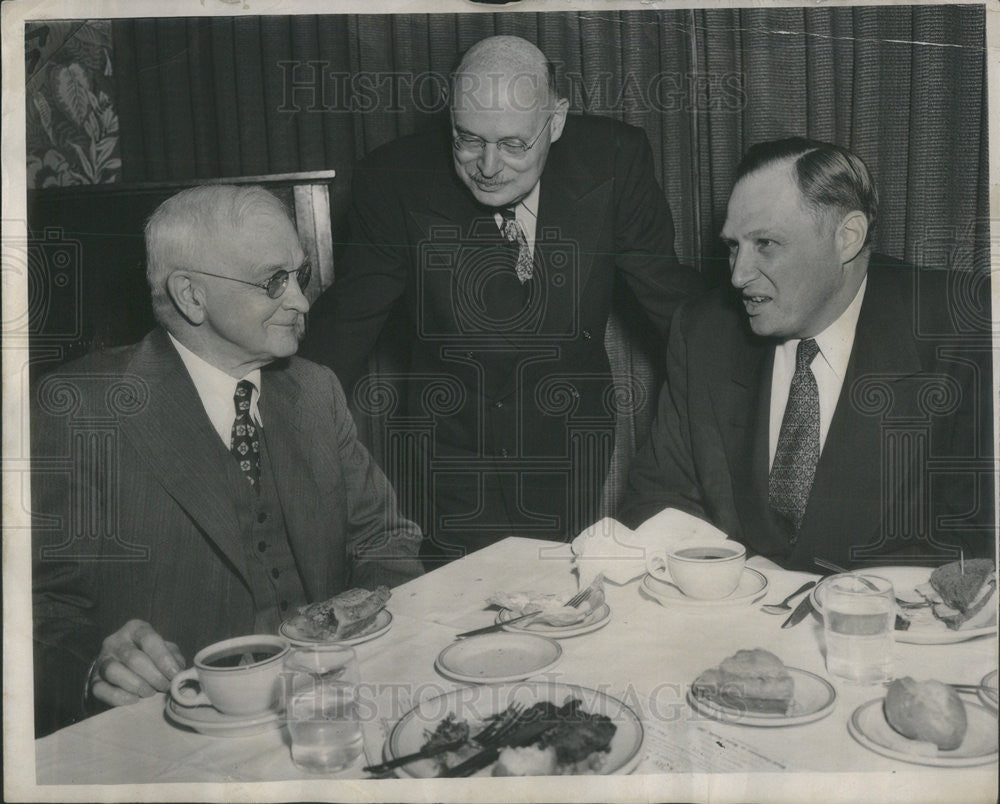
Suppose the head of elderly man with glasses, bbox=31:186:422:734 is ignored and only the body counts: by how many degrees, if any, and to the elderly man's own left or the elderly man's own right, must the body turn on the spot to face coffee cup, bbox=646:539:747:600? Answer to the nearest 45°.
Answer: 0° — they already face it

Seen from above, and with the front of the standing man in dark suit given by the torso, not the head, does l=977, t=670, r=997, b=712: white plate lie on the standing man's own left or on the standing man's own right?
on the standing man's own left

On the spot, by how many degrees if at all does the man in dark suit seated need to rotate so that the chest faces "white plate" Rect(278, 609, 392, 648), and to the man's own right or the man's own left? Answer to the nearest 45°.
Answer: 0° — they already face it

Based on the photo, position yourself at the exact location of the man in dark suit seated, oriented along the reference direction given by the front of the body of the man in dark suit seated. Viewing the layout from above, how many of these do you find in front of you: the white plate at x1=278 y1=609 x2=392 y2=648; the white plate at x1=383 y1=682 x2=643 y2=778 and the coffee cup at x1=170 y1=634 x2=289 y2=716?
3

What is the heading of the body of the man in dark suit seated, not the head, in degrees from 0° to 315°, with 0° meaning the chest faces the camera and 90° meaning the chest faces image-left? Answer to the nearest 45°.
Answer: approximately 45°

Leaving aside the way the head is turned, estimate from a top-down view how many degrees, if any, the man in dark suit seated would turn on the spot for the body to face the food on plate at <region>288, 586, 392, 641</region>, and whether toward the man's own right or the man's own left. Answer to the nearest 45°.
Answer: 0° — they already face it
